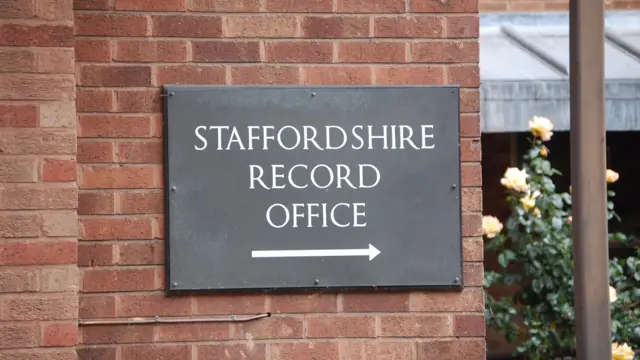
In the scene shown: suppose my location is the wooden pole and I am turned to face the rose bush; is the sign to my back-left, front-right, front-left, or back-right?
back-left

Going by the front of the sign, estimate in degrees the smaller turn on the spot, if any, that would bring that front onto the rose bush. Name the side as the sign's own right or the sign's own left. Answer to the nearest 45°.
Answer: approximately 135° to the sign's own left

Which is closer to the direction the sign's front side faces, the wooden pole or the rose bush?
the wooden pole

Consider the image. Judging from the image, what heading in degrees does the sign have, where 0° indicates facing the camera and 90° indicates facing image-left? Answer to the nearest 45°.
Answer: approximately 0°
